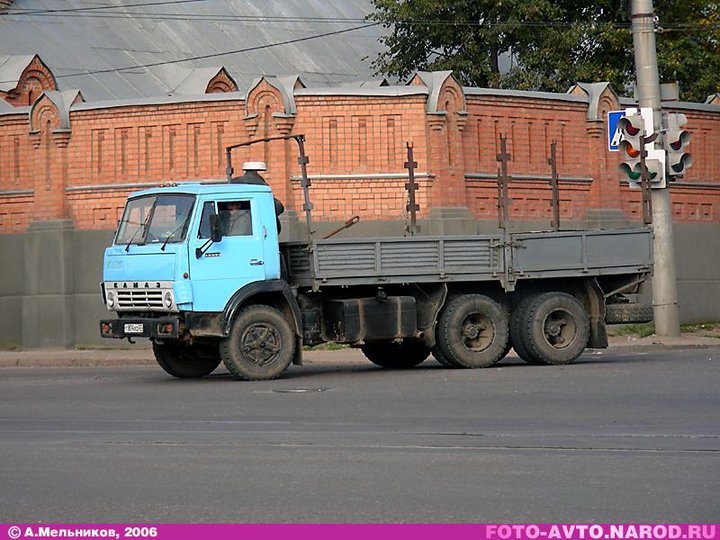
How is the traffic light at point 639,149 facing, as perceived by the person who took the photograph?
facing the viewer and to the left of the viewer

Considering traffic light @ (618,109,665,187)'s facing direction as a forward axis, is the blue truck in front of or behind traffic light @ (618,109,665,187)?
in front

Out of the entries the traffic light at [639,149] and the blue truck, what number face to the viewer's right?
0

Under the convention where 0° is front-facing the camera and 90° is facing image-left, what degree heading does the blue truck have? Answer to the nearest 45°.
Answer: approximately 45°

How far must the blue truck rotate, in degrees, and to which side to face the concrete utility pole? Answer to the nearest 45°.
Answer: approximately 180°

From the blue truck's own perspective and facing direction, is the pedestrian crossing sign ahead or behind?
behind

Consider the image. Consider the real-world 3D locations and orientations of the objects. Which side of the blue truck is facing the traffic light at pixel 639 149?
back
